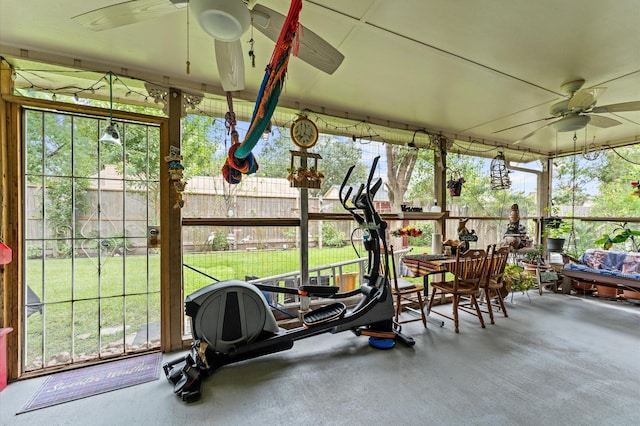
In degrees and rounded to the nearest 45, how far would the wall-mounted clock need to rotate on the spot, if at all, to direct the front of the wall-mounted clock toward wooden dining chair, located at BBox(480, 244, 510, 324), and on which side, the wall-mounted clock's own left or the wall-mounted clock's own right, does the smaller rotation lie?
approximately 90° to the wall-mounted clock's own left

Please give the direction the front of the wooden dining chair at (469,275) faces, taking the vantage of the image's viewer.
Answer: facing away from the viewer and to the left of the viewer

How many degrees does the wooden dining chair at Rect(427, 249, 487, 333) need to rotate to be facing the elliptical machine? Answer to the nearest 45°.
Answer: approximately 90° to its left

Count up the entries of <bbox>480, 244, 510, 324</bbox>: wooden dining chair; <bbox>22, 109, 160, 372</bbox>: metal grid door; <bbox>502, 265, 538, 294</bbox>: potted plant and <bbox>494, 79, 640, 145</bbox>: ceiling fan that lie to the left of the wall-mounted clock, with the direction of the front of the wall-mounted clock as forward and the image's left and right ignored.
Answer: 3

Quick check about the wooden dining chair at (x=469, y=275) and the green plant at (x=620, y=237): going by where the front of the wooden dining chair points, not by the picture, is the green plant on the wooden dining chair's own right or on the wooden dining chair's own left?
on the wooden dining chair's own right

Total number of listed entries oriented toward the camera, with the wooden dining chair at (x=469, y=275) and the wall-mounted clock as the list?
1

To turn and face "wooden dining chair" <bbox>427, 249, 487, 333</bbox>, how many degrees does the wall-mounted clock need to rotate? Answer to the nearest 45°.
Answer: approximately 90° to its left

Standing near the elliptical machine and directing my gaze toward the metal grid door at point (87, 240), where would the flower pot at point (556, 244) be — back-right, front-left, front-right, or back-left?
back-right

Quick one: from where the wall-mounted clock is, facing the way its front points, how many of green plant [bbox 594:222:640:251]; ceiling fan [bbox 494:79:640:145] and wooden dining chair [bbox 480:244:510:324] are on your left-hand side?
3

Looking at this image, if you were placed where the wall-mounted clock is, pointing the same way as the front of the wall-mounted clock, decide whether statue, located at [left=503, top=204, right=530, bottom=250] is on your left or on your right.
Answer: on your left

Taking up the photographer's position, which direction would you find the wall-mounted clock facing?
facing the viewer
